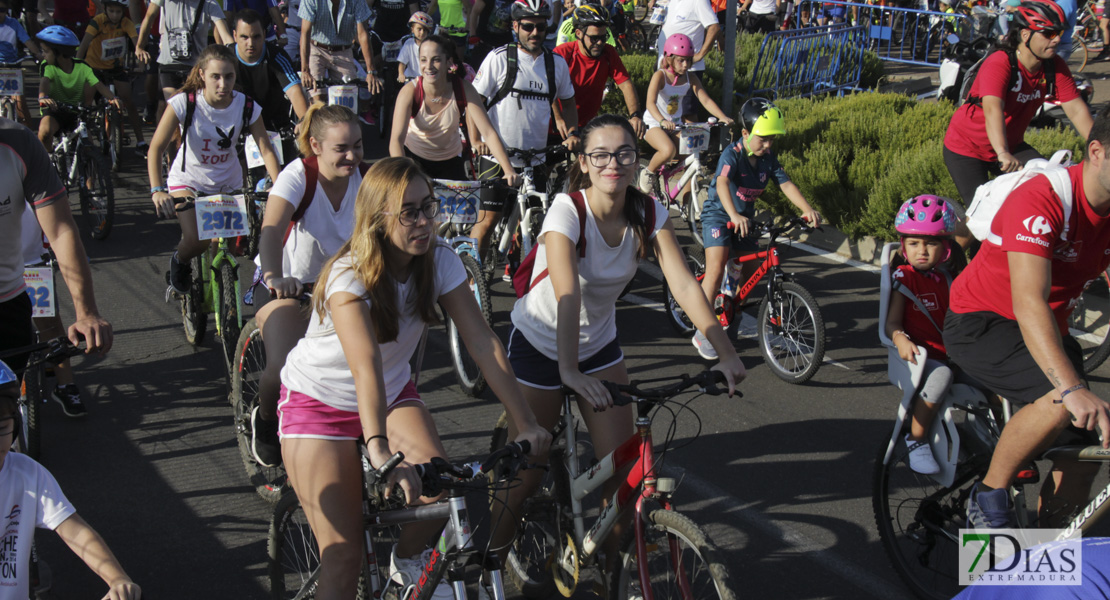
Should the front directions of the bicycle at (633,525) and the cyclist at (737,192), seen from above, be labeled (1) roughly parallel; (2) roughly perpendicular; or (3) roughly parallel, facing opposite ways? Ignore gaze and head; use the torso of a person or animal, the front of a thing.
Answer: roughly parallel

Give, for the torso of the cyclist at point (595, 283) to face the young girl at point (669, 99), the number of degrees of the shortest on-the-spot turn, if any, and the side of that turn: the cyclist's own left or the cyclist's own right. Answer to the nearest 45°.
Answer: approximately 135° to the cyclist's own left

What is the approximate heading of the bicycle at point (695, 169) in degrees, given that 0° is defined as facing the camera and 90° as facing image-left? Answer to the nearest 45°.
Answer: approximately 315°

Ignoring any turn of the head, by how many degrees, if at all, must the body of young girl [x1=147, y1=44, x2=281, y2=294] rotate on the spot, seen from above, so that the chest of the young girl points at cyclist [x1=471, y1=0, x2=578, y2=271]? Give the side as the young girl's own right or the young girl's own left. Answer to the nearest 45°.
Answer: approximately 90° to the young girl's own left

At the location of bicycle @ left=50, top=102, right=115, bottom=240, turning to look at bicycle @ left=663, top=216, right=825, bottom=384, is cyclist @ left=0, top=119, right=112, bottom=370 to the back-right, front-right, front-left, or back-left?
front-right

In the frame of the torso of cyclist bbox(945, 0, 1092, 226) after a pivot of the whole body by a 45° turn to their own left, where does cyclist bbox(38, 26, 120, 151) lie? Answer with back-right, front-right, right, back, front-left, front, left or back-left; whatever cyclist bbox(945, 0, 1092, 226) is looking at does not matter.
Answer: back

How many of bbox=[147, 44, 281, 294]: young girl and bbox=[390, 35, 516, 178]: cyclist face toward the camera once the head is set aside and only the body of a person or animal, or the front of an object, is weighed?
2

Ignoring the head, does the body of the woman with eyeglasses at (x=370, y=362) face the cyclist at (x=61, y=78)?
no

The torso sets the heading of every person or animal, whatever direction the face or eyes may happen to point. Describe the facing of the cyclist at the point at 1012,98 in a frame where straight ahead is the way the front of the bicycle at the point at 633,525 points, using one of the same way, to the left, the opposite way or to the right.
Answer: the same way

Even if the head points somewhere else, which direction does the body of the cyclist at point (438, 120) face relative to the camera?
toward the camera

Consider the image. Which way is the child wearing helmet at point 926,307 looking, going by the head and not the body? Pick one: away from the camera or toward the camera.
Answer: toward the camera

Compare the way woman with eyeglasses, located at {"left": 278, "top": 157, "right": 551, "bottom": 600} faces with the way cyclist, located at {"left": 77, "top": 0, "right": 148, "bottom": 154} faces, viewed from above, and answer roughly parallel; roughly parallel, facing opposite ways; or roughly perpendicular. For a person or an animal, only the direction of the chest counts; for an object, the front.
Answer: roughly parallel

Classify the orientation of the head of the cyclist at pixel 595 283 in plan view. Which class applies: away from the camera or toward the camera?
toward the camera

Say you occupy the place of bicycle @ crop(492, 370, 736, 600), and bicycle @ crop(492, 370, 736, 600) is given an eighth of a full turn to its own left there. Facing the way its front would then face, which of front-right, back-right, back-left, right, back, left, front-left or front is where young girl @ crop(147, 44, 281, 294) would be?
back-left

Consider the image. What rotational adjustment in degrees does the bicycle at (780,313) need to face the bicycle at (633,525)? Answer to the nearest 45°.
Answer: approximately 45° to its right

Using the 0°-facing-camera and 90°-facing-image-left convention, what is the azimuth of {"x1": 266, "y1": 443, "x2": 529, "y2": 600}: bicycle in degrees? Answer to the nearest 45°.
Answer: approximately 315°

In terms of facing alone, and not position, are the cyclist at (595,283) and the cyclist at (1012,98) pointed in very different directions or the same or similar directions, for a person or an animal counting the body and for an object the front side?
same or similar directions

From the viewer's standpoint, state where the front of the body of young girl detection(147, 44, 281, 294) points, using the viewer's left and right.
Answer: facing the viewer

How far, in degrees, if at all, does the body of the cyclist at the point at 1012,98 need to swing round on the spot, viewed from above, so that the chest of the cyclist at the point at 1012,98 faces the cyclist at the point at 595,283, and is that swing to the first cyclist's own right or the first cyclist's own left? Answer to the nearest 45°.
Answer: approximately 45° to the first cyclist's own right

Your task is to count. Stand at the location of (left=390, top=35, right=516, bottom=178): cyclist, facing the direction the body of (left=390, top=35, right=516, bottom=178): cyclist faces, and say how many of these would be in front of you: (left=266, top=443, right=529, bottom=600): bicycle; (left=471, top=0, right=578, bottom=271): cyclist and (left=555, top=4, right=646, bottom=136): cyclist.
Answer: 1

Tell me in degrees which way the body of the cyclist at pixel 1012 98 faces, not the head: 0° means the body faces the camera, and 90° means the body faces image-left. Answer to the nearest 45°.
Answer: approximately 315°
